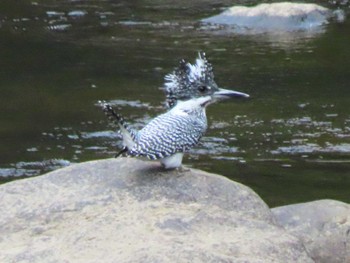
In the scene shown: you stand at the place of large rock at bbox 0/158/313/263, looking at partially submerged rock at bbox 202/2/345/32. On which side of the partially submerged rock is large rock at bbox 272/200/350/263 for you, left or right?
right

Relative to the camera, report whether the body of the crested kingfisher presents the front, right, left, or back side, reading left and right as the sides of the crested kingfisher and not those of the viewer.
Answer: right

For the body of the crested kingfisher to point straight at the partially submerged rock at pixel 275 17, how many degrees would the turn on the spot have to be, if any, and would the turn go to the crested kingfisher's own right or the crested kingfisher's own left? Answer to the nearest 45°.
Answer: approximately 90° to the crested kingfisher's own left
